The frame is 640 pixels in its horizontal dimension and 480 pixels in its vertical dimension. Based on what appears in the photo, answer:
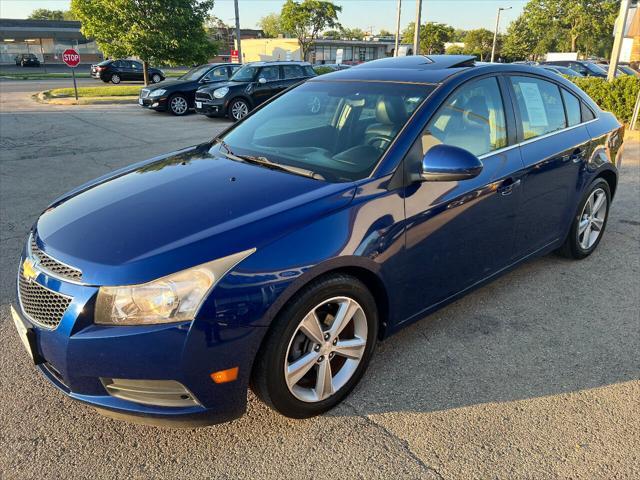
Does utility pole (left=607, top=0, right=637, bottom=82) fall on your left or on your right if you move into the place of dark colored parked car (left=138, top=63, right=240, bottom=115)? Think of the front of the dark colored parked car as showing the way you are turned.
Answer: on your left

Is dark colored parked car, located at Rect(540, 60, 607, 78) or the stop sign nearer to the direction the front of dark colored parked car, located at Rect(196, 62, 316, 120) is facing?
the stop sign

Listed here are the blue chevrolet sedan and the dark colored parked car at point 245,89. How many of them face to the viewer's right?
0

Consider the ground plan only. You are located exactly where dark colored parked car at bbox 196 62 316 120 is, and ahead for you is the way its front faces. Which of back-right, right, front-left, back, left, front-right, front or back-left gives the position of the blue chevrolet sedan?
front-left

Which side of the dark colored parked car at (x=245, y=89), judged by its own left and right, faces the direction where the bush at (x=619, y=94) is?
left

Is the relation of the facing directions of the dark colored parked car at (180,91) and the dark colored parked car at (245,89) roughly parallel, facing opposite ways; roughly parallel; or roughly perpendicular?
roughly parallel

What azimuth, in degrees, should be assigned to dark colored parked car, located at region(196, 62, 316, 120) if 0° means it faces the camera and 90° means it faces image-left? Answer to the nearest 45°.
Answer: approximately 45°

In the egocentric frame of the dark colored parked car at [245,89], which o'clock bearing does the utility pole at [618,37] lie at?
The utility pole is roughly at 8 o'clock from the dark colored parked car.

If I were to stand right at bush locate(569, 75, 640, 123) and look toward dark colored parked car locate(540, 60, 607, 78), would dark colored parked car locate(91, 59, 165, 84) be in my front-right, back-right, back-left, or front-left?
front-left

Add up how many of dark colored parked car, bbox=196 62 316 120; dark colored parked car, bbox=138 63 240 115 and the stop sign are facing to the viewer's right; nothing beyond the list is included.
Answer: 0

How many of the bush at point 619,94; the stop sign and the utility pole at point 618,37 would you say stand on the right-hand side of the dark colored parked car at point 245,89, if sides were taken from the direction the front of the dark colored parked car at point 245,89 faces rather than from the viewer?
1

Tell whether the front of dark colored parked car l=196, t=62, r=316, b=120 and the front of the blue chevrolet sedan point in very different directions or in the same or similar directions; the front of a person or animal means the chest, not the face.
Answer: same or similar directions

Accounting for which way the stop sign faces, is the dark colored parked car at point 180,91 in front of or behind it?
in front

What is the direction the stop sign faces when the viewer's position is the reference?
facing the viewer

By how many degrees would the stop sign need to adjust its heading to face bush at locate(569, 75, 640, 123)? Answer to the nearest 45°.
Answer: approximately 45° to its left

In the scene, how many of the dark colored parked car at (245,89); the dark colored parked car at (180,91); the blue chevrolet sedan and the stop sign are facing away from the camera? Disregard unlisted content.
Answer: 0

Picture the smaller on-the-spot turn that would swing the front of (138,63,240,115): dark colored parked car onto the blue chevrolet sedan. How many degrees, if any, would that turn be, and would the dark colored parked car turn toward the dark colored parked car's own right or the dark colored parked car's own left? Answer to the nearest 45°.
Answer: approximately 45° to the dark colored parked car's own left

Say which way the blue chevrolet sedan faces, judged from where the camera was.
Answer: facing the viewer and to the left of the viewer
